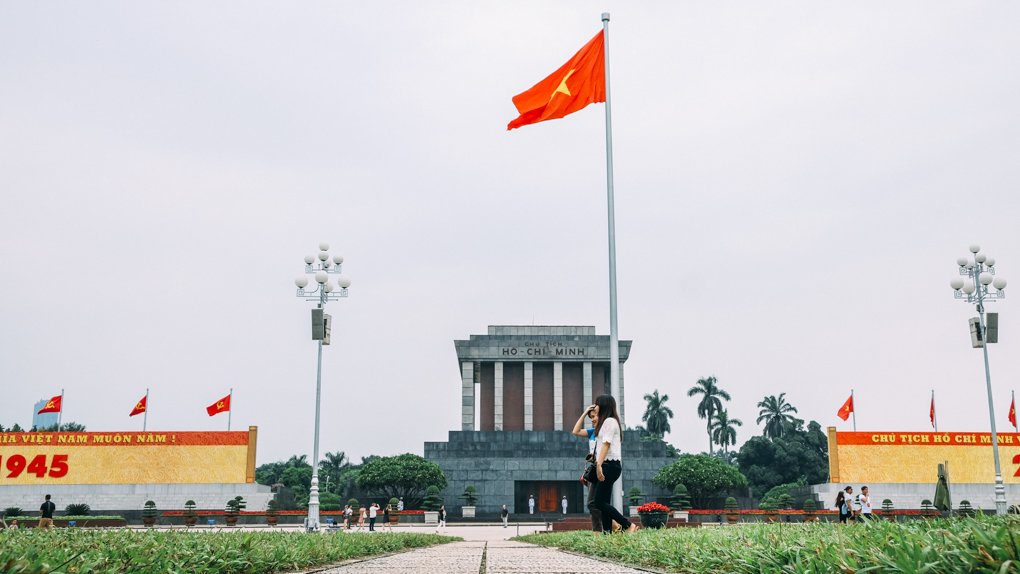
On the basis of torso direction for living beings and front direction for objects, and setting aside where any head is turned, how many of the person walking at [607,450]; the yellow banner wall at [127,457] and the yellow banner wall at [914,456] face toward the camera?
2

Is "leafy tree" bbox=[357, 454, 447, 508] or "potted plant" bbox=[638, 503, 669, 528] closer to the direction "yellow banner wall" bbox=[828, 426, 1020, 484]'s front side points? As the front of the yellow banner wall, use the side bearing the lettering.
the potted plant

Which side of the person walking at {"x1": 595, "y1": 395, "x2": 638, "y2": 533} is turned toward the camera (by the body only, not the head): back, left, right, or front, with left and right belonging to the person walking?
left

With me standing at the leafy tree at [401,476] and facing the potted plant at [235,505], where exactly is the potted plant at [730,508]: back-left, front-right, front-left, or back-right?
back-left

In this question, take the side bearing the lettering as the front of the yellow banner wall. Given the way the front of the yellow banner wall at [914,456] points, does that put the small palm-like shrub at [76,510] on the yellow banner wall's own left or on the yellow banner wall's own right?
on the yellow banner wall's own right

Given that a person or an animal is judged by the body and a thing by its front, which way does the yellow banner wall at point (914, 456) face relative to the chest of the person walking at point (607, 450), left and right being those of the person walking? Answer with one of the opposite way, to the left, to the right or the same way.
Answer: to the left
